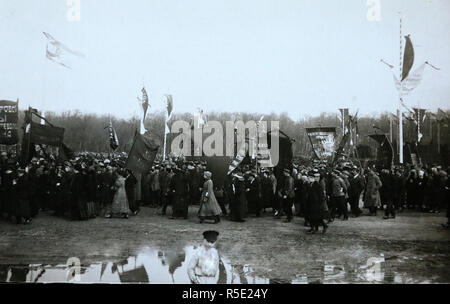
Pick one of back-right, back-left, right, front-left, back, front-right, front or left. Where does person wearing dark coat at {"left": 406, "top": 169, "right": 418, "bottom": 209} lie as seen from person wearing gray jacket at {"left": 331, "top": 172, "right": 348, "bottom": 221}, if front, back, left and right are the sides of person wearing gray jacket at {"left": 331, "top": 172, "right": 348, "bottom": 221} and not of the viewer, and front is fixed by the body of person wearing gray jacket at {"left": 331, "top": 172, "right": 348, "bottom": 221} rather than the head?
right

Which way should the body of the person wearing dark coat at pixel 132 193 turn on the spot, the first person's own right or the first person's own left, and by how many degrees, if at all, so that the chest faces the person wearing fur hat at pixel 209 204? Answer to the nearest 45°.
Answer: approximately 135° to the first person's own left

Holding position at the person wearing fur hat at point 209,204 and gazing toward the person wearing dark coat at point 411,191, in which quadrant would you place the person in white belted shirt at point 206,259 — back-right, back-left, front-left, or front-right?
back-right

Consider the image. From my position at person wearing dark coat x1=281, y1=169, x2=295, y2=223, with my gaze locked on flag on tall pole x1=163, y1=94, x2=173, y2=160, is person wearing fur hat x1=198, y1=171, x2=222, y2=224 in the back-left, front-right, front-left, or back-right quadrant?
front-left

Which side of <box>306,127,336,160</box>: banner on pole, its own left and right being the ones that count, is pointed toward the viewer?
front

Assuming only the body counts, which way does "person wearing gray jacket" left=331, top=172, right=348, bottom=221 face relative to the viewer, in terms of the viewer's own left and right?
facing away from the viewer and to the left of the viewer

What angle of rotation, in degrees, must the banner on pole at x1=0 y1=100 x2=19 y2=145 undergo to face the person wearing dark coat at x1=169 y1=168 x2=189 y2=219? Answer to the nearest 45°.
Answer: approximately 90° to its left
